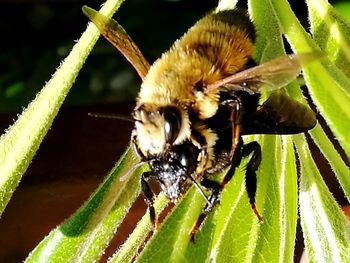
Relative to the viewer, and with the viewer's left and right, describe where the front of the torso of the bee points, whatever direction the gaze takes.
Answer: facing the viewer and to the left of the viewer
